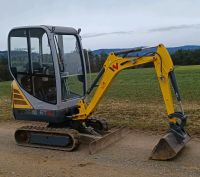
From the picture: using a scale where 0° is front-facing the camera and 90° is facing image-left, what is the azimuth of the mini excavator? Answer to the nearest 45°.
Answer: approximately 315°
